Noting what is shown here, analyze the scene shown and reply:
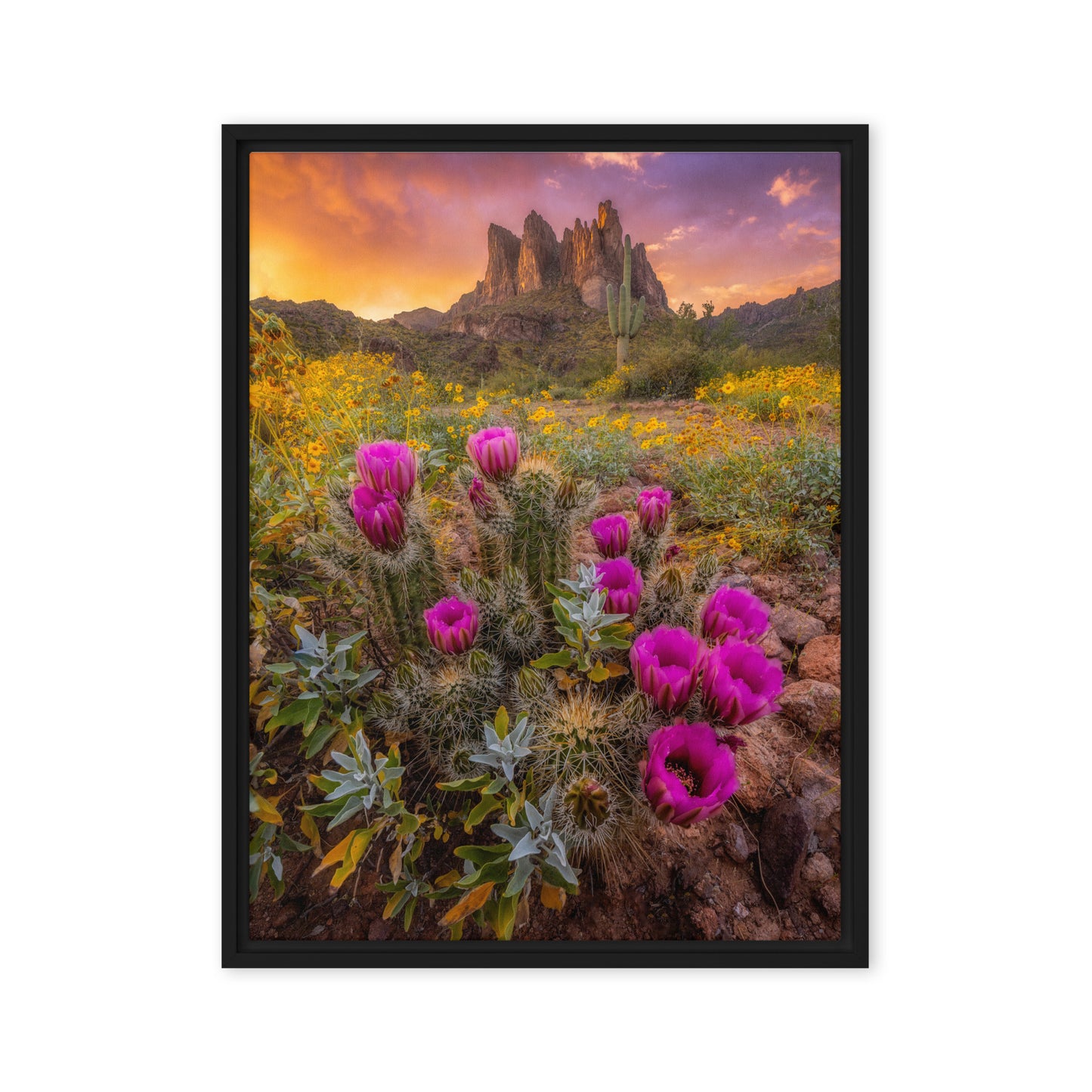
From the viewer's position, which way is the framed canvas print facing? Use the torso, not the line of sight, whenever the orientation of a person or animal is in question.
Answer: facing the viewer
